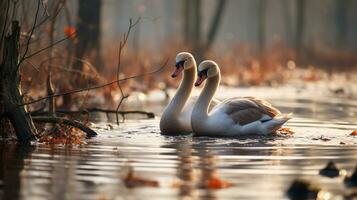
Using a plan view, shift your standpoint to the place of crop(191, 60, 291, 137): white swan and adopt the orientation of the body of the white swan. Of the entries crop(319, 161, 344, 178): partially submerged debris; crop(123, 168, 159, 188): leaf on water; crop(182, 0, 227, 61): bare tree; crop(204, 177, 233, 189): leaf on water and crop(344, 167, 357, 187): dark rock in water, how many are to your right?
1

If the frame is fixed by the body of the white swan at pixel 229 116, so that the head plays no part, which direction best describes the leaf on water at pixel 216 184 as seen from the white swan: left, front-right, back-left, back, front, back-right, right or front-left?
left

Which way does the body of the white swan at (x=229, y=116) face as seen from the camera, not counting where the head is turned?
to the viewer's left

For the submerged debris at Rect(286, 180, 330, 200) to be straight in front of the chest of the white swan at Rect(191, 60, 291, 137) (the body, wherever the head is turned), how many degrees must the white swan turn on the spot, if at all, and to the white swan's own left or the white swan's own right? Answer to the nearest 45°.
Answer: approximately 90° to the white swan's own left

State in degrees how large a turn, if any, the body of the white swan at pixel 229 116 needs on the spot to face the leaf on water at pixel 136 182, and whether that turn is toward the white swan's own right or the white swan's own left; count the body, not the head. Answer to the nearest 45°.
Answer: approximately 90° to the white swan's own left

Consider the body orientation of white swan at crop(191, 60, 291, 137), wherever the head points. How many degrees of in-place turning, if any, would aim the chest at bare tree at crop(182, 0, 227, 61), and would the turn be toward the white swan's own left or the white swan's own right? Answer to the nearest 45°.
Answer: approximately 90° to the white swan's own right

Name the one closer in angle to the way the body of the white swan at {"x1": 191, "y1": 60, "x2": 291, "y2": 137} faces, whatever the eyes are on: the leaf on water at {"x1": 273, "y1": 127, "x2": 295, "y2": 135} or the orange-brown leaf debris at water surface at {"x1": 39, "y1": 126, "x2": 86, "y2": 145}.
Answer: the orange-brown leaf debris at water surface
